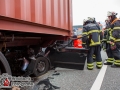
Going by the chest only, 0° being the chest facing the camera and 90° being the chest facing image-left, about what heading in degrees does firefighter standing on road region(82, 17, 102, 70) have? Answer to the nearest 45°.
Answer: approximately 135°

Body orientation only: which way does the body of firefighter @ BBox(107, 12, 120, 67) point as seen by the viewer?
to the viewer's left

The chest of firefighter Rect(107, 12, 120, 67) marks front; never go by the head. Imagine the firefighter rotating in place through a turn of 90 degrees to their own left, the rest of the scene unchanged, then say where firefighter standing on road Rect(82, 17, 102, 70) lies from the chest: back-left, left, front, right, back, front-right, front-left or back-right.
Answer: front-right
